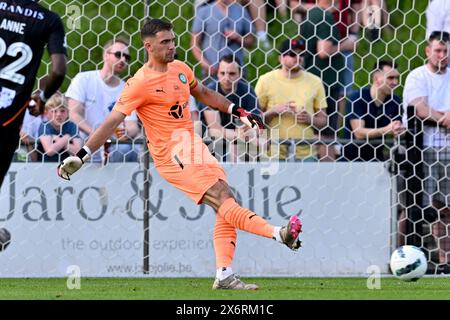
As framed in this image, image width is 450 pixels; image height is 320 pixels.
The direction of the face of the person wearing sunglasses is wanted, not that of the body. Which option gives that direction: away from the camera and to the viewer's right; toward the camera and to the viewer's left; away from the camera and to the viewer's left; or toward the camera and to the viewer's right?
toward the camera and to the viewer's right

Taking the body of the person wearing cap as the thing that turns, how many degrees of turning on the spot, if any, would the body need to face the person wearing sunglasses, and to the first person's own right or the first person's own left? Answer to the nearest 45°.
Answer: approximately 90° to the first person's own right

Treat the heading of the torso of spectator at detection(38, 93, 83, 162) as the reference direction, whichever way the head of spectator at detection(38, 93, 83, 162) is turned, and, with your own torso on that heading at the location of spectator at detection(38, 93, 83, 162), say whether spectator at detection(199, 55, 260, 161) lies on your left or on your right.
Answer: on your left

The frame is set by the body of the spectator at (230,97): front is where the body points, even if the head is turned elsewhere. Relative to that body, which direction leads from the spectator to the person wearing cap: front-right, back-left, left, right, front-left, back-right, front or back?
left

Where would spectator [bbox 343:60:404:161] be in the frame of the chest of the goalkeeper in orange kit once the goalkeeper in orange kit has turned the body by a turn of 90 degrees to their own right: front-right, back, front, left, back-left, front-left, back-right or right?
back
